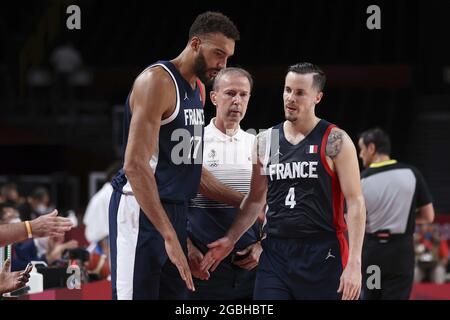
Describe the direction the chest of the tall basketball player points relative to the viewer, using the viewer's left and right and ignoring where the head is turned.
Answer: facing the viewer and to the right of the viewer

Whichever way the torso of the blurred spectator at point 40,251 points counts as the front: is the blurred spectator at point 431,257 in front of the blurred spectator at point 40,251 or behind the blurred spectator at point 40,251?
in front

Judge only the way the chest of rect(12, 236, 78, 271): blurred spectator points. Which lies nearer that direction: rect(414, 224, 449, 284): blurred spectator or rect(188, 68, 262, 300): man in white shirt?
the blurred spectator

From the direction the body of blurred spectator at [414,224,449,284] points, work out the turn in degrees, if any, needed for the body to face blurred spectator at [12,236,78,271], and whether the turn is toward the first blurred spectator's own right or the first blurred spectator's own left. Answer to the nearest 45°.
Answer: approximately 45° to the first blurred spectator's own right

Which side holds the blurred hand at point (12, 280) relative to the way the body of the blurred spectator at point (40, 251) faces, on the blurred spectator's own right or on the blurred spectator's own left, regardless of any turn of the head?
on the blurred spectator's own right

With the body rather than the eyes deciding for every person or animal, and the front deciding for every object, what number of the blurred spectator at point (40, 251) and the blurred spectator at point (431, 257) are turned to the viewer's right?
1

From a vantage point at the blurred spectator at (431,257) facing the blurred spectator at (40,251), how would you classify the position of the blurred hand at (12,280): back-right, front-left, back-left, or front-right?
front-left

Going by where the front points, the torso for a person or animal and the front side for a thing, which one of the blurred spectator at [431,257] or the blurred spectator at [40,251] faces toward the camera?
the blurred spectator at [431,257]

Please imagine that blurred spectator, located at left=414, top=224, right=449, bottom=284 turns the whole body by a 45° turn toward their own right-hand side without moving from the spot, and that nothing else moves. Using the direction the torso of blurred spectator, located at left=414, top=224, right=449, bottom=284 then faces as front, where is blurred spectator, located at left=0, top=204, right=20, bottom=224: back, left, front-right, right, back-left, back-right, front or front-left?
front

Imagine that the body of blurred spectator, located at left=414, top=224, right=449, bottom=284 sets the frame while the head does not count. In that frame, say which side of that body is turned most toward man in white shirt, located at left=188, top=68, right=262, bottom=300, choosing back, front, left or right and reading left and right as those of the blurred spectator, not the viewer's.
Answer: front

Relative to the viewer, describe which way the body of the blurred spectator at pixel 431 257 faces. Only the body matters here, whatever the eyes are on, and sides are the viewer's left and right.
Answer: facing the viewer

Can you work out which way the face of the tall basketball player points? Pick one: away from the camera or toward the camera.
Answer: toward the camera

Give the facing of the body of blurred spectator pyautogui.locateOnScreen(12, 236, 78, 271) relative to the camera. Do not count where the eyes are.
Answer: to the viewer's right

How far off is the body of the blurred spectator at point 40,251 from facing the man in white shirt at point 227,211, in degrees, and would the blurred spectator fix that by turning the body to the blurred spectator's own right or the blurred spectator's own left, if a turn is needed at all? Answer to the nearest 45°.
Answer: approximately 45° to the blurred spectator's own right
